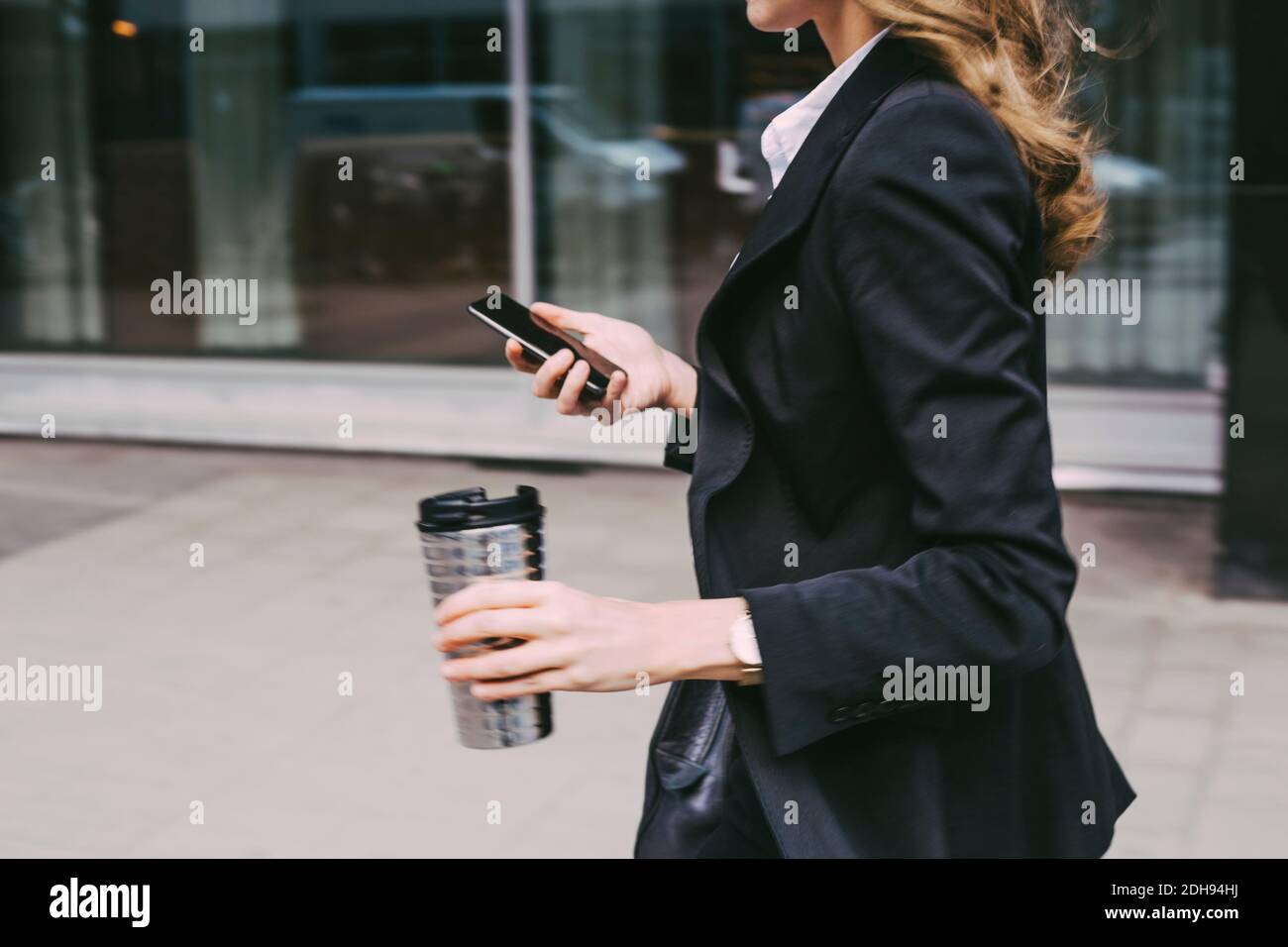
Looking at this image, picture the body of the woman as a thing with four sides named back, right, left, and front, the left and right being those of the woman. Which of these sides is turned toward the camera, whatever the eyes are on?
left
